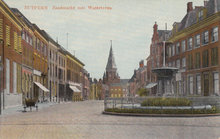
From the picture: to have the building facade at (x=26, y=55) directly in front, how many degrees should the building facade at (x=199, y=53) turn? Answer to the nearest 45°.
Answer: approximately 45° to its right

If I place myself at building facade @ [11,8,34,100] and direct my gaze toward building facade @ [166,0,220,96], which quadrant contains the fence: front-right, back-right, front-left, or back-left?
front-right

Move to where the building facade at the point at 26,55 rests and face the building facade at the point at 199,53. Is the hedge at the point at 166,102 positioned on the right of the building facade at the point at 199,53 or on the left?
right

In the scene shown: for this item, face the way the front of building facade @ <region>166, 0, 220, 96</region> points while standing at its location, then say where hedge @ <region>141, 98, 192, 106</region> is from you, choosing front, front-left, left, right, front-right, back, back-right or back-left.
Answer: front-left

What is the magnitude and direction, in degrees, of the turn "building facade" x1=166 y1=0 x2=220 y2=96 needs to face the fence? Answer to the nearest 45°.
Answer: approximately 45° to its left
